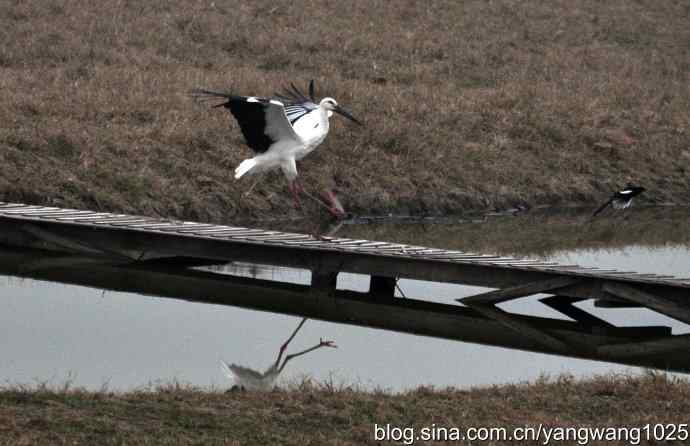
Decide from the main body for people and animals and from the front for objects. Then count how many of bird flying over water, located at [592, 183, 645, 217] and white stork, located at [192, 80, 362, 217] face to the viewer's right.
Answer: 2

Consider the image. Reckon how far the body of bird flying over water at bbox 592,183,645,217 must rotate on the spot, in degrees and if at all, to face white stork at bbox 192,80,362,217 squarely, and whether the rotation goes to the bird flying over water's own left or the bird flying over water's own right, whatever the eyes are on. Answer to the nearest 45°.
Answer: approximately 135° to the bird flying over water's own right

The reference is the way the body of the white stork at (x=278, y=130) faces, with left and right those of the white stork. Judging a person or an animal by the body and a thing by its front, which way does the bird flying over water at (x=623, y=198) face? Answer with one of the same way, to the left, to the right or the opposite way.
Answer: the same way

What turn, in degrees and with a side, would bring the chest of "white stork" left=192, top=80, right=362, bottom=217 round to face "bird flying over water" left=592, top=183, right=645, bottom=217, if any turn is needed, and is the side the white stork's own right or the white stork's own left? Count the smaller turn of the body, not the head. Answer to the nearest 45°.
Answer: approximately 45° to the white stork's own left

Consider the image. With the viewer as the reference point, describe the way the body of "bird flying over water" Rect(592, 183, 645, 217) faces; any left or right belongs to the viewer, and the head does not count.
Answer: facing to the right of the viewer

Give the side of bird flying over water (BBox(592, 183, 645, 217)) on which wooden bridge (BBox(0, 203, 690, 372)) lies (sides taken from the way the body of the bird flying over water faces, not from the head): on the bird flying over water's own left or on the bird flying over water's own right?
on the bird flying over water's own right

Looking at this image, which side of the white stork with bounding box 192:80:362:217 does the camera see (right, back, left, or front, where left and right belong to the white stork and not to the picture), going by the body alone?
right
